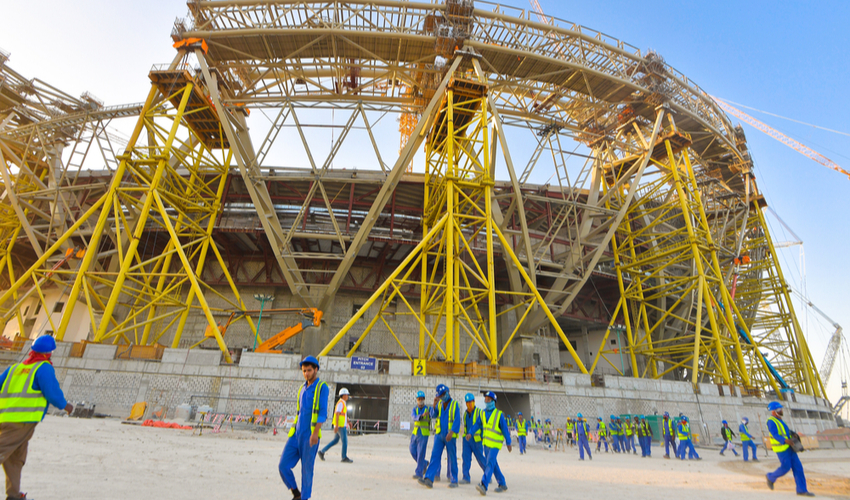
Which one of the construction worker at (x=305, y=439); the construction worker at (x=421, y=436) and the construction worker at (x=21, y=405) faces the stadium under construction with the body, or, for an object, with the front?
the construction worker at (x=21, y=405)

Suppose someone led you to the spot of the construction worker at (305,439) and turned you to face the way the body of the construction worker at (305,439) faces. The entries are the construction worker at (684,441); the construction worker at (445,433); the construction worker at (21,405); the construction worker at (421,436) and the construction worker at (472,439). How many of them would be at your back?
4

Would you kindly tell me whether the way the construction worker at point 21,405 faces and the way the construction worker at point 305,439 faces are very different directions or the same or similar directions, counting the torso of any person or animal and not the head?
very different directions

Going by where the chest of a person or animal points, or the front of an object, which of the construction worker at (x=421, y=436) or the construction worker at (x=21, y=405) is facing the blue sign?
the construction worker at (x=21, y=405)

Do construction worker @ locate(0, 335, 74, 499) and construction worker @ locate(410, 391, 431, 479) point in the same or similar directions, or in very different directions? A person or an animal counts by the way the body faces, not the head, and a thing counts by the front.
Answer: very different directions

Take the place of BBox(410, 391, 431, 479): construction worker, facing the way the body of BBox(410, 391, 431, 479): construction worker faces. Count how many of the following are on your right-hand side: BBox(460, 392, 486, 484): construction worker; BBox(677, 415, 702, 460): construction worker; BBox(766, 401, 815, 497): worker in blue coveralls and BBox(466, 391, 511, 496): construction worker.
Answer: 0

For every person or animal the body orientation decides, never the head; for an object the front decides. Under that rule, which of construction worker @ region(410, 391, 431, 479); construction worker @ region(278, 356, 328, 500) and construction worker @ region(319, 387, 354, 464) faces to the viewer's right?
construction worker @ region(319, 387, 354, 464)

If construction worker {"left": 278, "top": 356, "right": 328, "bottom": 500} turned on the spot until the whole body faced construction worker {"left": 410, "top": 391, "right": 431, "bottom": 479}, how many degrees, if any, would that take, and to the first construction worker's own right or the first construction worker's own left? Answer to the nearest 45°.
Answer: approximately 180°

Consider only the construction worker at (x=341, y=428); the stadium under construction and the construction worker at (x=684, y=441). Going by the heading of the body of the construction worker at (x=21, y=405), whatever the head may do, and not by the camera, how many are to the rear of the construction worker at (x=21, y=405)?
0

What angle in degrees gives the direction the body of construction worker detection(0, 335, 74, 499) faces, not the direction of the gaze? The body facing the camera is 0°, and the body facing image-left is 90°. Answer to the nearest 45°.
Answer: approximately 225°

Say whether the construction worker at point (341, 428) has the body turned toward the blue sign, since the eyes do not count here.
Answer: no

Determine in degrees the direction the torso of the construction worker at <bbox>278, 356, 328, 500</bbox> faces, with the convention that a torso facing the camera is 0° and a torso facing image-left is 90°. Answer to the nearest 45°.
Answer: approximately 45°

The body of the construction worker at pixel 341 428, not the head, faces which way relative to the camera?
to the viewer's right

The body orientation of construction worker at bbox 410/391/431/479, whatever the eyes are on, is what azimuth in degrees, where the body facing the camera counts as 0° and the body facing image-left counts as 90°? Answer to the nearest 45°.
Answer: approximately 0°

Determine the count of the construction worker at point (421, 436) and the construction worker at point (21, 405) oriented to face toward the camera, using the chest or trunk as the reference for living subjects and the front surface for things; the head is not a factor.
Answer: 1

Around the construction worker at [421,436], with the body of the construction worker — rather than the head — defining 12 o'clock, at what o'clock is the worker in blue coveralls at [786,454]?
The worker in blue coveralls is roughly at 9 o'clock from the construction worker.
